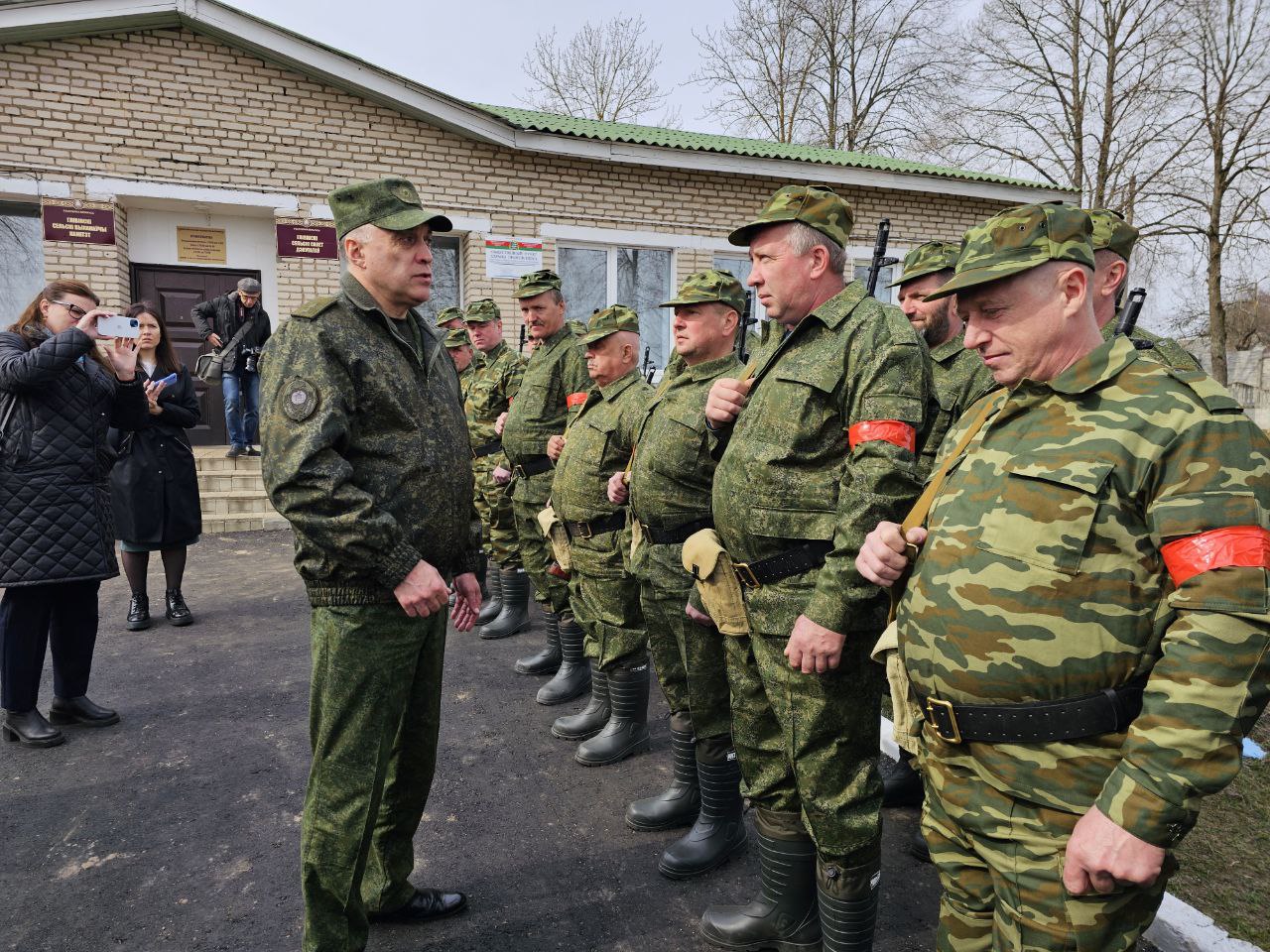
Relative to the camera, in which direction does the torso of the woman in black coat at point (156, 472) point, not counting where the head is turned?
toward the camera

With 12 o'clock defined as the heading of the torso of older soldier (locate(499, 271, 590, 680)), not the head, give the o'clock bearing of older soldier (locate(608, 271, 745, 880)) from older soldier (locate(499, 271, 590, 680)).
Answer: older soldier (locate(608, 271, 745, 880)) is roughly at 10 o'clock from older soldier (locate(499, 271, 590, 680)).

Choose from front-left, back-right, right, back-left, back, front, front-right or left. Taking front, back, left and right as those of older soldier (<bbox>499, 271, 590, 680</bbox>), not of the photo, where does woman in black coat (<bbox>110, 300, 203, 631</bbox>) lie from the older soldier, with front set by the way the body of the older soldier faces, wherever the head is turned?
front-right

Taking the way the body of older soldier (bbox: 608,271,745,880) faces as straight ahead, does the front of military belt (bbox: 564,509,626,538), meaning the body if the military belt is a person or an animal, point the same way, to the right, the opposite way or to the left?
the same way

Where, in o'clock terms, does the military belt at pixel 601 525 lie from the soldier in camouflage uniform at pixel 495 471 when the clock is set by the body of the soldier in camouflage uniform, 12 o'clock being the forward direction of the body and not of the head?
The military belt is roughly at 10 o'clock from the soldier in camouflage uniform.

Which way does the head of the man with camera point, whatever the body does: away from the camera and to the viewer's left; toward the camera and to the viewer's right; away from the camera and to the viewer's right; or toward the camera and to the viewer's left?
toward the camera and to the viewer's right

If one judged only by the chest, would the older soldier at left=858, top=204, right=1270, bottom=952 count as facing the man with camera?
no

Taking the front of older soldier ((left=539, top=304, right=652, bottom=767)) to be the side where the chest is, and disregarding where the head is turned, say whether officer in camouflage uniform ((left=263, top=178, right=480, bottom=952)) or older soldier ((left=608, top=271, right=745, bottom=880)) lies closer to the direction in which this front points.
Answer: the officer in camouflage uniform

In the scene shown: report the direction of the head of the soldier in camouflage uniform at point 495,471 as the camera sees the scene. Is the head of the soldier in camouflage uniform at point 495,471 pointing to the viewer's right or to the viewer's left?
to the viewer's left

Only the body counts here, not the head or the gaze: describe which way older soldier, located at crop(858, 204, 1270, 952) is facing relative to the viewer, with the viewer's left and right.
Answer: facing the viewer and to the left of the viewer

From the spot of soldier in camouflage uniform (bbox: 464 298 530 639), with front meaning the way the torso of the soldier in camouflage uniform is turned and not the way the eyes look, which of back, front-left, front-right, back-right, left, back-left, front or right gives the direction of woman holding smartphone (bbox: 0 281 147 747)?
front

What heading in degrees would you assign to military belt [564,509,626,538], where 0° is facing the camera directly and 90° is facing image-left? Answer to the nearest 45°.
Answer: approximately 45°
